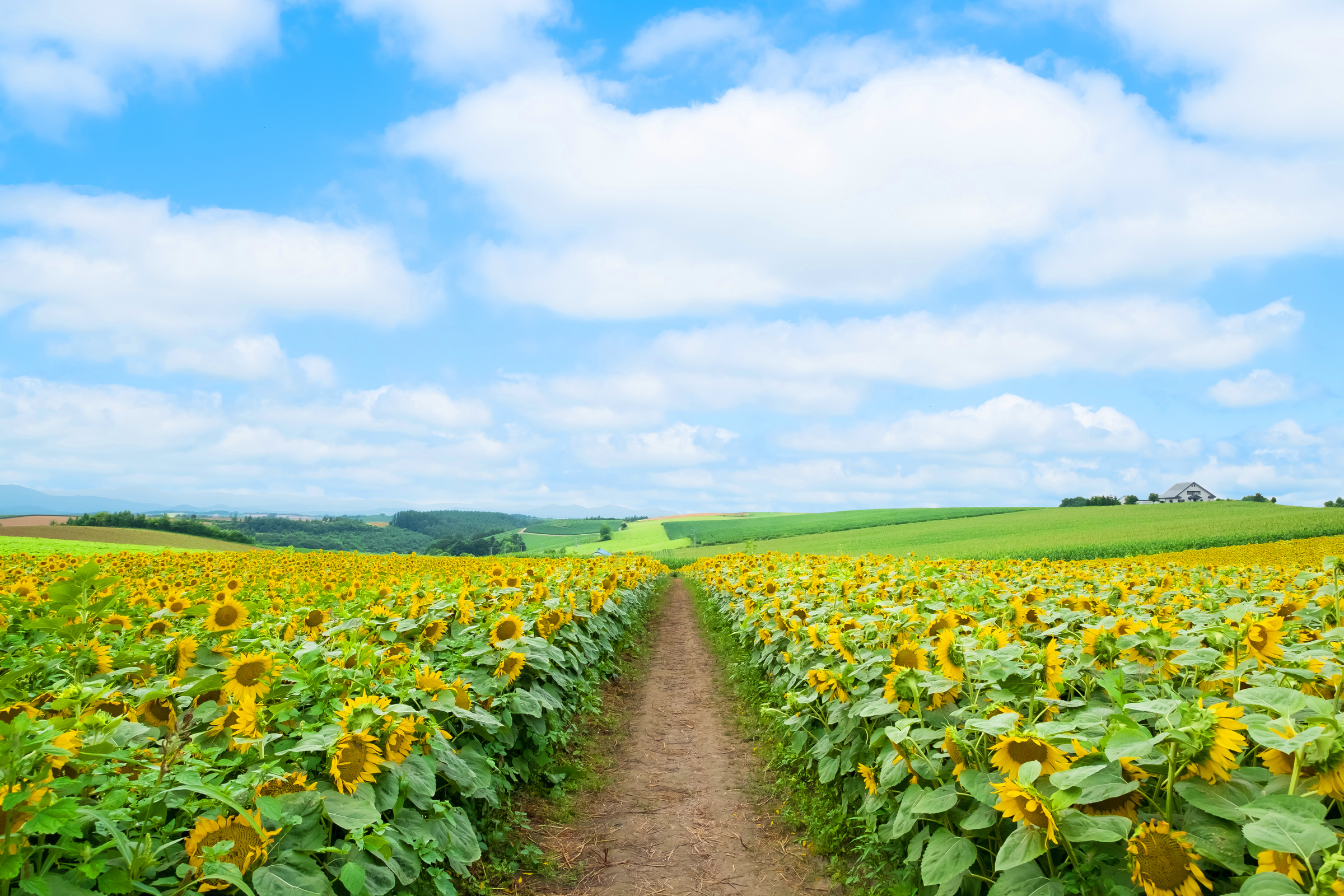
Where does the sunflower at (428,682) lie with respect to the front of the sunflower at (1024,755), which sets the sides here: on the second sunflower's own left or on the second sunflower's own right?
on the second sunflower's own right

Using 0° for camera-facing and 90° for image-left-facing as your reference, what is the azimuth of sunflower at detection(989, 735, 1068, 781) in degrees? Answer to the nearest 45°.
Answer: approximately 0°

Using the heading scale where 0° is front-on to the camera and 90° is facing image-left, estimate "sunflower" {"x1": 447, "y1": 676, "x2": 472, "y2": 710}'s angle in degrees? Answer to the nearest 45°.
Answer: approximately 315°

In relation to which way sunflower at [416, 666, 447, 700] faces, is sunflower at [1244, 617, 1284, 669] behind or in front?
in front

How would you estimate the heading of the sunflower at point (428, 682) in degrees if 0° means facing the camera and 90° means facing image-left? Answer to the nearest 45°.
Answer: approximately 315°

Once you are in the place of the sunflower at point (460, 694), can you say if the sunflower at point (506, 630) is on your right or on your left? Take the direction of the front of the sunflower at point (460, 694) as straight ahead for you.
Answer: on your left

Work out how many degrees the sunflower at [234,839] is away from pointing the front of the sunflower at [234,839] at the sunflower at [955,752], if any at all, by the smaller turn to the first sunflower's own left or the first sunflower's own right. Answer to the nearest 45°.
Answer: approximately 90° to the first sunflower's own left
